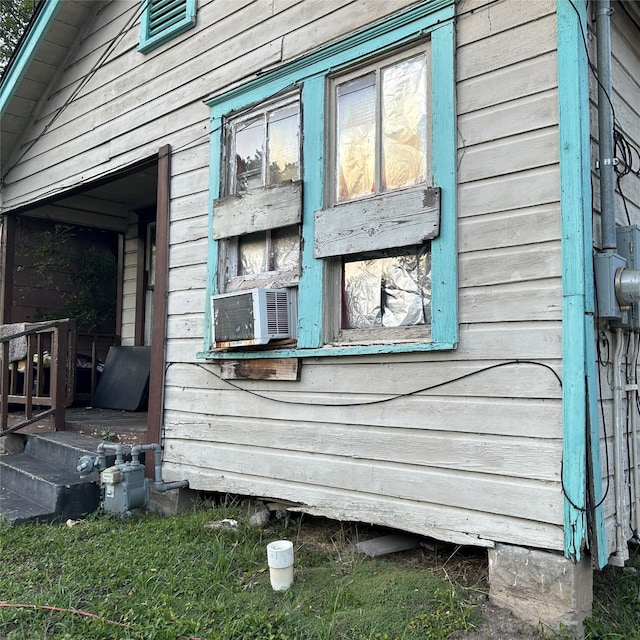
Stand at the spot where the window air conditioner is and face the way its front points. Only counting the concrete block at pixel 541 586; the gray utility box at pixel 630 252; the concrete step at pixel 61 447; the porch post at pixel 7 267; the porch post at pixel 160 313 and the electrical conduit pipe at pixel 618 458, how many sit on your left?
3

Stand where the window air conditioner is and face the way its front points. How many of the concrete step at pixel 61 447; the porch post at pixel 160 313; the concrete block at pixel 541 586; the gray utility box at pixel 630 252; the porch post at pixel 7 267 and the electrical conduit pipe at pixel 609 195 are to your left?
3
